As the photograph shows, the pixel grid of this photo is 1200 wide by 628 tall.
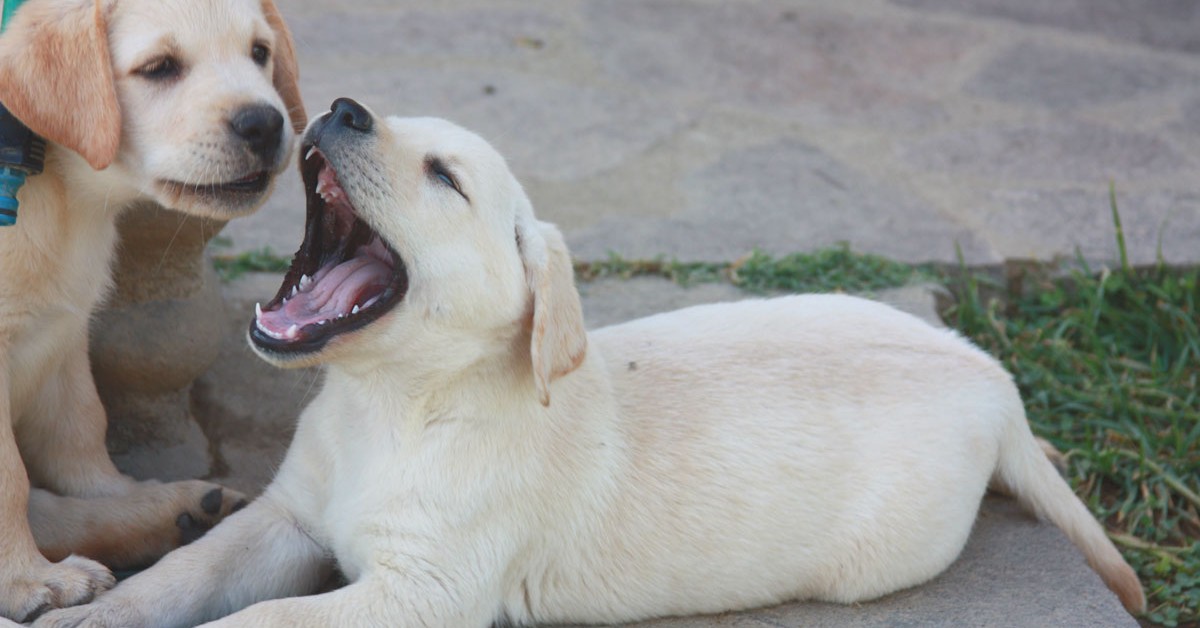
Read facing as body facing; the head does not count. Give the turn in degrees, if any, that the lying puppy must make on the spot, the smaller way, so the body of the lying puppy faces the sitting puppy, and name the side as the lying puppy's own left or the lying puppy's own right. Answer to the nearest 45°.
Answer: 0° — it already faces it

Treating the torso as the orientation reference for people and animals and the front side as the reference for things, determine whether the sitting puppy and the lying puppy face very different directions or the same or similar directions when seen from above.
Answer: very different directions

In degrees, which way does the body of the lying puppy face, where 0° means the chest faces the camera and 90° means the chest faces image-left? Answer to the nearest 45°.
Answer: approximately 90°

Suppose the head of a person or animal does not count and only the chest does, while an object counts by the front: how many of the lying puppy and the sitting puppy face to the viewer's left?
1

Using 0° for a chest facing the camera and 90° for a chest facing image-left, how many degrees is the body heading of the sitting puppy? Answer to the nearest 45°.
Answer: approximately 315°
